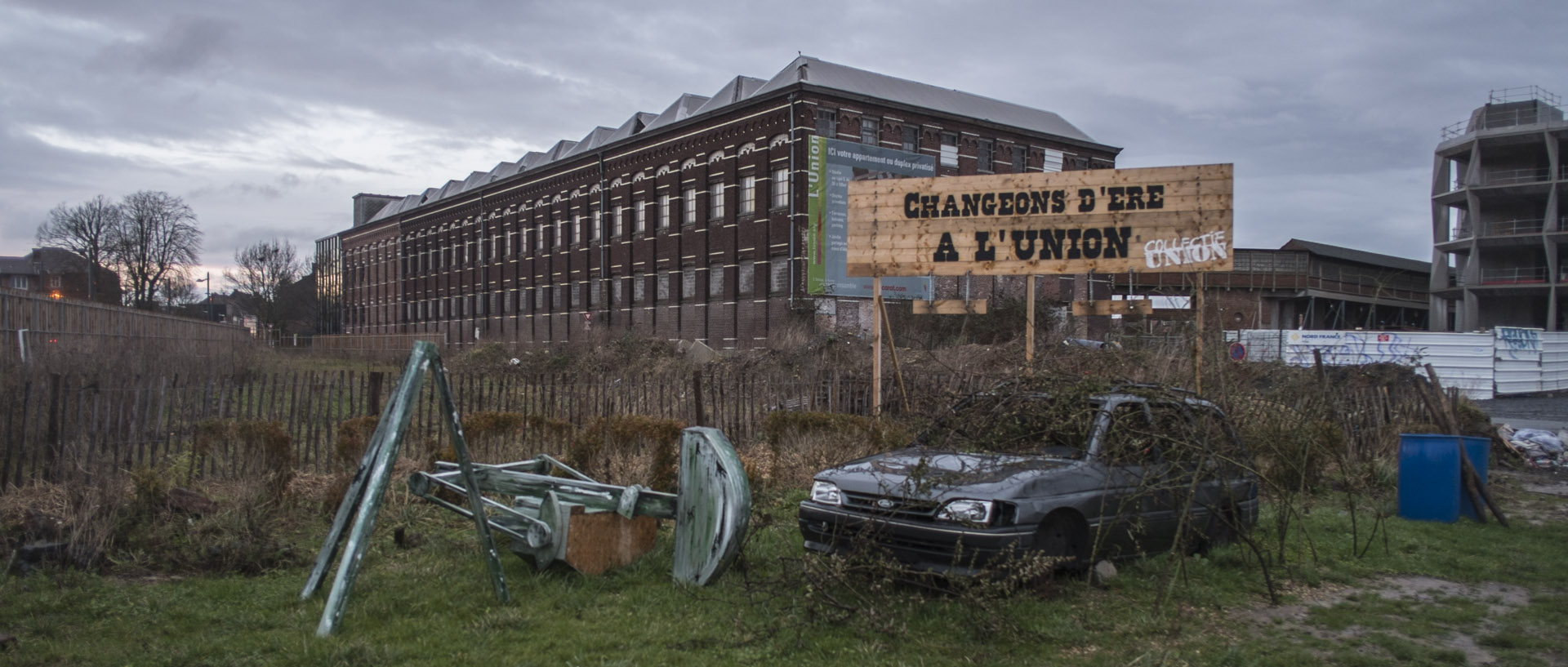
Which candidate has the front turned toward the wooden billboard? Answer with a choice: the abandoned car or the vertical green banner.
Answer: the vertical green banner

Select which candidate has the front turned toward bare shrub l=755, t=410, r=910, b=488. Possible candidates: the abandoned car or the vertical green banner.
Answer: the vertical green banner

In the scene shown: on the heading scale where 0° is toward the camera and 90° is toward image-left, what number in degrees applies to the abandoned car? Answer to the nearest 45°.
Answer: approximately 45°

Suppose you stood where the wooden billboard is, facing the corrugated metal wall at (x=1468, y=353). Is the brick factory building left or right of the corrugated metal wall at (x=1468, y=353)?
left

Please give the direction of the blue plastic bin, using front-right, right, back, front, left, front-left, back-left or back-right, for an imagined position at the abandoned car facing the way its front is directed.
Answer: back

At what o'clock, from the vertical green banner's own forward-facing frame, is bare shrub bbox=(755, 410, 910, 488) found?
The bare shrub is roughly at 12 o'clock from the vertical green banner.

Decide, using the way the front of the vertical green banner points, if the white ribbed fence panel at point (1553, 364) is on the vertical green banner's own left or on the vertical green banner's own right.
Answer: on the vertical green banner's own left

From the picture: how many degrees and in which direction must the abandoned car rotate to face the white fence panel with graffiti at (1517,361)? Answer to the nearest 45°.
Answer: approximately 180°

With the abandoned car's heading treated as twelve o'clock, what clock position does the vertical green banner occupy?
The vertical green banner is roughly at 4 o'clock from the abandoned car.

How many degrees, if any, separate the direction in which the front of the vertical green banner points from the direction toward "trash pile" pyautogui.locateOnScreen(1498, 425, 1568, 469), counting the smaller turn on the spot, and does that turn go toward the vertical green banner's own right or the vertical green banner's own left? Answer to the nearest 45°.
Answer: approximately 45° to the vertical green banner's own left

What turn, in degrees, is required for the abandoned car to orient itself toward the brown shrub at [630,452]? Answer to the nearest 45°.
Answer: approximately 90° to its right

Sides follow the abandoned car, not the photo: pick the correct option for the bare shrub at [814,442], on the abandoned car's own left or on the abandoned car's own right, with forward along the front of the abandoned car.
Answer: on the abandoned car's own right
